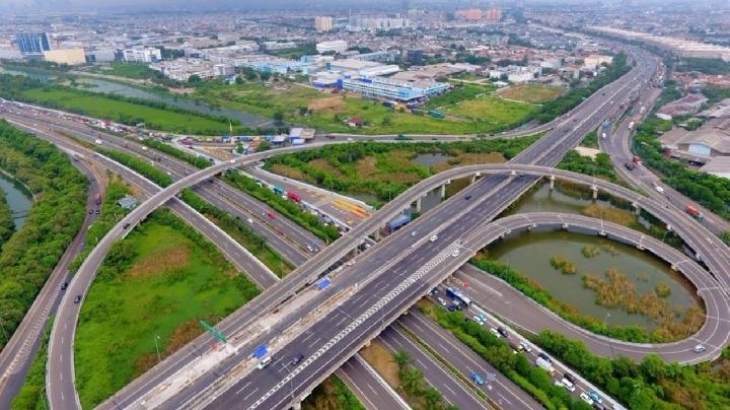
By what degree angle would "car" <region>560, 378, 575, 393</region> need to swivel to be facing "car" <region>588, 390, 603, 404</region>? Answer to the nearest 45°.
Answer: approximately 45° to its left

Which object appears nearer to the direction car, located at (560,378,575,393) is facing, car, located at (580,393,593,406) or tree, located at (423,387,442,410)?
the car

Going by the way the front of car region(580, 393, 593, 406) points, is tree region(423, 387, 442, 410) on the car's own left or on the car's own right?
on the car's own right

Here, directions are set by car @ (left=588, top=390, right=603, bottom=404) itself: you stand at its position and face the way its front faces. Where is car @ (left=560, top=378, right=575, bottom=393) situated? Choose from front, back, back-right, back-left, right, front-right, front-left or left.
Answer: back-right

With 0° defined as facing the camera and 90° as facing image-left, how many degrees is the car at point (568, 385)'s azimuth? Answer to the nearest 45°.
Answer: approximately 315°

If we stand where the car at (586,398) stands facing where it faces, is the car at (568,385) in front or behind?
behind

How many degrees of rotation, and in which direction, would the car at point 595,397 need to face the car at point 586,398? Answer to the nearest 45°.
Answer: approximately 90° to its right

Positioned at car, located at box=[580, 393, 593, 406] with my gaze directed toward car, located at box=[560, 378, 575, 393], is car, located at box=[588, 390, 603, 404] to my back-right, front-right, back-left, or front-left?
back-right

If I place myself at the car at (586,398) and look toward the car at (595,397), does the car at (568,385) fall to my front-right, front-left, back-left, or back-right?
back-left

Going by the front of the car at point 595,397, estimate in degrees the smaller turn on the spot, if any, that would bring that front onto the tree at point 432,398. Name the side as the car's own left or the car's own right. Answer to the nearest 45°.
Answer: approximately 90° to the car's own right

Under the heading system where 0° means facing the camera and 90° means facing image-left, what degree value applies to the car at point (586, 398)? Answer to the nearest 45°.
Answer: approximately 315°
